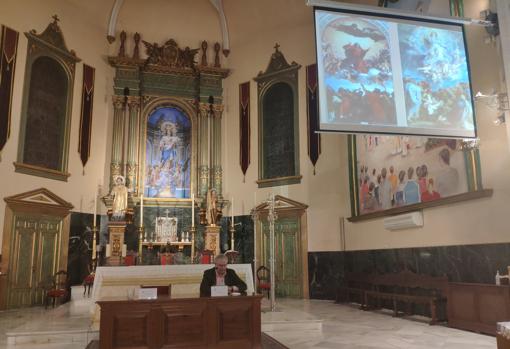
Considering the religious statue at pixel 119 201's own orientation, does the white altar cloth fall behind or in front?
in front

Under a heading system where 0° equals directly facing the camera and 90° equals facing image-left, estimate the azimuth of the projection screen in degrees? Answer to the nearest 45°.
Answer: approximately 0°

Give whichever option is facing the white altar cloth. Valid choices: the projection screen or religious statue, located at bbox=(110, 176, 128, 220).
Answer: the religious statue

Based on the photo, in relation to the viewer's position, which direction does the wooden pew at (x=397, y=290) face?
facing the viewer and to the left of the viewer

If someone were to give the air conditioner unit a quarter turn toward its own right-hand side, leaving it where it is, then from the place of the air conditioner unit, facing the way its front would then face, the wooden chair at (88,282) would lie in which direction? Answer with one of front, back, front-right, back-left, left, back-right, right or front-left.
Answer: front-left

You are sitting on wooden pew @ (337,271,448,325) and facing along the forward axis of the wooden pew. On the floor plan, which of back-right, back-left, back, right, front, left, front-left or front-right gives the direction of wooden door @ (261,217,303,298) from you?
right

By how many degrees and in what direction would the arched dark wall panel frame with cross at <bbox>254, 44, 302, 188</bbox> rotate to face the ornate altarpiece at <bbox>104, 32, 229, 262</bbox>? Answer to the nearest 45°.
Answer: approximately 45° to its right

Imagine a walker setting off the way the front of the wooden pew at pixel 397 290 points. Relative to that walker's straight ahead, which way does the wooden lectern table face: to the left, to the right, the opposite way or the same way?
to the left

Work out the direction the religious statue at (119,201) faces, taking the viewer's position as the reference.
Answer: facing the viewer

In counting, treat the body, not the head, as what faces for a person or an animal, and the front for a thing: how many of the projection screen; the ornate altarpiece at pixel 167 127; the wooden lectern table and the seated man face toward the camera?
4

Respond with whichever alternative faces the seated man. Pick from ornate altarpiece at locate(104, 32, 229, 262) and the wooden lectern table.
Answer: the ornate altarpiece

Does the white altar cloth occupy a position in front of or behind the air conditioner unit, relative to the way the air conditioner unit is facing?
in front

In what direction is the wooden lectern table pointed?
toward the camera

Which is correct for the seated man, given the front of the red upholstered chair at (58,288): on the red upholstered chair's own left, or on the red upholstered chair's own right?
on the red upholstered chair's own left
